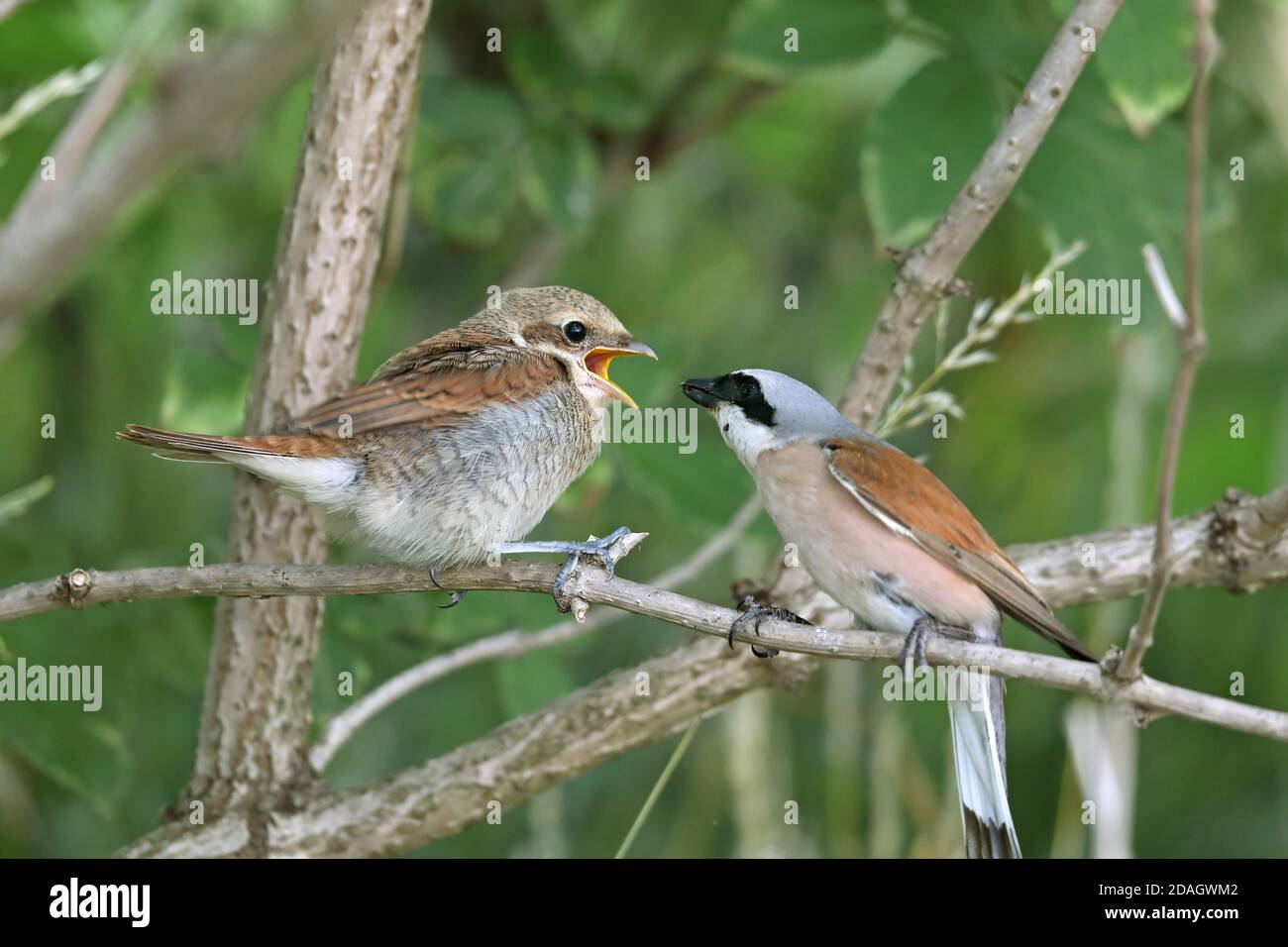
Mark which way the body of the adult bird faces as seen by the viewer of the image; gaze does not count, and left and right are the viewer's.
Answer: facing to the left of the viewer

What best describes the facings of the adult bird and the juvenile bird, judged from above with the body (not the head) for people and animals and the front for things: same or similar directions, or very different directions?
very different directions

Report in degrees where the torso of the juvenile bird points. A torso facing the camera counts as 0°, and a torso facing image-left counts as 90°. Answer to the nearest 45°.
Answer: approximately 270°

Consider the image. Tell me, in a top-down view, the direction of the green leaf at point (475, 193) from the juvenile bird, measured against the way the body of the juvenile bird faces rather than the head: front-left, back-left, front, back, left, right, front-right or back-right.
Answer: left

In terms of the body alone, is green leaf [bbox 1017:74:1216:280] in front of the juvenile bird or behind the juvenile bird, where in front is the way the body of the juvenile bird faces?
in front

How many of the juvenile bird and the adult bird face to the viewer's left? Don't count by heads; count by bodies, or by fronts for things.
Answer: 1
